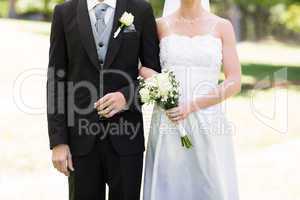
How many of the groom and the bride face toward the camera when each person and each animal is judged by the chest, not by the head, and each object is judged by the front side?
2

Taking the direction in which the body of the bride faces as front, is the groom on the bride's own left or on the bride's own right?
on the bride's own right

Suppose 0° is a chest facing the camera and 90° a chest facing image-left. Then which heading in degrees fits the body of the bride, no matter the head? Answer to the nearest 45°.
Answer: approximately 0°

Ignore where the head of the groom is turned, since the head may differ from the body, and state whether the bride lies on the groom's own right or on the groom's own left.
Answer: on the groom's own left
